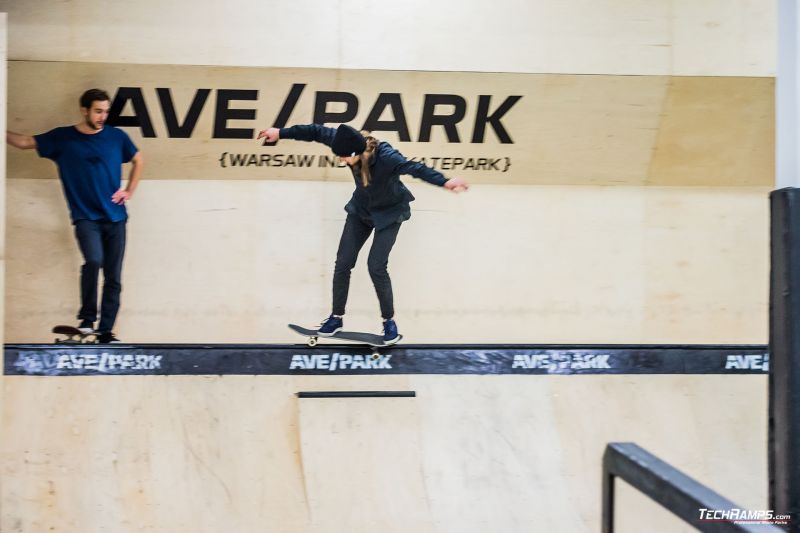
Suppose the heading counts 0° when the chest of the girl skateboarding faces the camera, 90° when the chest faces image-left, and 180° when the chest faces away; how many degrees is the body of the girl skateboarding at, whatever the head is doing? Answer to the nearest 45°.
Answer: approximately 45°

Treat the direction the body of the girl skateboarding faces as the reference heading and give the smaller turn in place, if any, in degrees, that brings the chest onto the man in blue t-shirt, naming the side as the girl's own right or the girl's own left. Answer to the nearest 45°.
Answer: approximately 45° to the girl's own right

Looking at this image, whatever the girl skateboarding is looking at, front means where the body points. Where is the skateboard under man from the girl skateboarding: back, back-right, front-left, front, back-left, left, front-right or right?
front-right

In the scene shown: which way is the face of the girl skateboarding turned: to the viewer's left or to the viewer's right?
to the viewer's left
